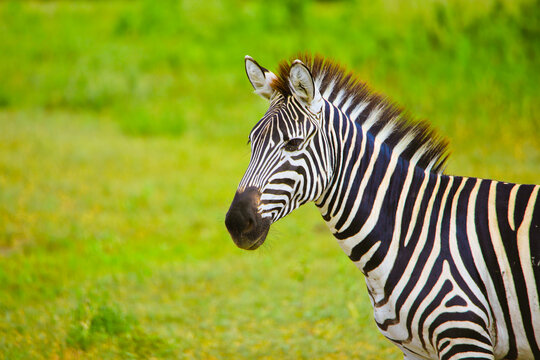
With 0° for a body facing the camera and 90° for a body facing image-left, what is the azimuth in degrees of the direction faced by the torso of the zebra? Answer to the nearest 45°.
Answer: approximately 90°
